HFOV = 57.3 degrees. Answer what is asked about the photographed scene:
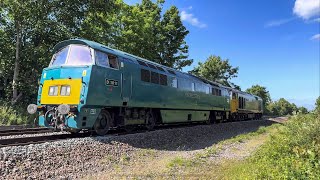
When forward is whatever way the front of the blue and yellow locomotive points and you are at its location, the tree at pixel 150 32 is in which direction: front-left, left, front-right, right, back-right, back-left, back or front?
back-right

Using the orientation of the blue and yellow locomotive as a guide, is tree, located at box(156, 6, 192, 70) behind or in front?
behind

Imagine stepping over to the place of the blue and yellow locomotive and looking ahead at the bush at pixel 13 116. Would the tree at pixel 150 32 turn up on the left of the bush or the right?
right

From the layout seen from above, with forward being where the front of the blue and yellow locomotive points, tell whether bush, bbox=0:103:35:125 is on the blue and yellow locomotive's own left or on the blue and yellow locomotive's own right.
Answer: on the blue and yellow locomotive's own right

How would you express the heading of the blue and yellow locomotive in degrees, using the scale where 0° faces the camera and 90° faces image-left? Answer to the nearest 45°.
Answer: approximately 45°
